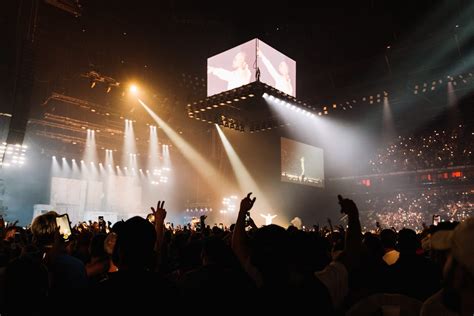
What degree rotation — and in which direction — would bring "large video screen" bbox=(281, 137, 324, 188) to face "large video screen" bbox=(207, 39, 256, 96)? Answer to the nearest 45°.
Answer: approximately 45° to its right

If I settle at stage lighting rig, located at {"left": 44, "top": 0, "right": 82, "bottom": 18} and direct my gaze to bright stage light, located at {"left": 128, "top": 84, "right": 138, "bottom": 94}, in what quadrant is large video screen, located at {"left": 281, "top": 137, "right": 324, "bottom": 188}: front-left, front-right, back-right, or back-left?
front-right

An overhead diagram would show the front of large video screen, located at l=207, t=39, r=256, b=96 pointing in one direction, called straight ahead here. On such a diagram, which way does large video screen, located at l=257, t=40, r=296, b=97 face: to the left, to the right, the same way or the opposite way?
to the left

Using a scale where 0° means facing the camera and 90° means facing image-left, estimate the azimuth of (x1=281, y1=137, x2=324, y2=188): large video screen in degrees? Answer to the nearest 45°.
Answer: approximately 315°

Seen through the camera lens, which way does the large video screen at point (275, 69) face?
facing the viewer and to the right of the viewer

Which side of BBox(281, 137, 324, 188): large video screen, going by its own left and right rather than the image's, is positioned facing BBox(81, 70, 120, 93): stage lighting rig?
right

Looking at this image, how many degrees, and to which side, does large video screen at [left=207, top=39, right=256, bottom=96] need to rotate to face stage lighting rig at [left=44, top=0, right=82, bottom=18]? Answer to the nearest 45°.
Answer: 0° — it already faces it

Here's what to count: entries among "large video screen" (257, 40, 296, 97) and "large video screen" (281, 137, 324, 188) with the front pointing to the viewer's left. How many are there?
0

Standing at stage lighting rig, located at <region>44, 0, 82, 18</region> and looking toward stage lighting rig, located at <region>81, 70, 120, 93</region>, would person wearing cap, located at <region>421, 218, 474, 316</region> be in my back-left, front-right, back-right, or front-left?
back-right

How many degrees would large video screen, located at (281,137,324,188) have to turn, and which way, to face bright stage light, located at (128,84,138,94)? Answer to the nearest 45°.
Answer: approximately 90° to its right

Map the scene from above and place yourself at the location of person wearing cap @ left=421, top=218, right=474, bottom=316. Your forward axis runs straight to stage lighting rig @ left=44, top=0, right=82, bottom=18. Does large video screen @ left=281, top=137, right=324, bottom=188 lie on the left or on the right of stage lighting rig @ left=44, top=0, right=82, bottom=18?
right

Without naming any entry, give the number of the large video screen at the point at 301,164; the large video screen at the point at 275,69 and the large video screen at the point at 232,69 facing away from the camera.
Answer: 0

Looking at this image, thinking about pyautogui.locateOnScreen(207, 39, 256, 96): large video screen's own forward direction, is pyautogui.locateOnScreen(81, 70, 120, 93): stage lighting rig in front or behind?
in front

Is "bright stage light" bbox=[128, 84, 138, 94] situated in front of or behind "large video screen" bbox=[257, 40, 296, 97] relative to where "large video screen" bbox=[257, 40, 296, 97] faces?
behind

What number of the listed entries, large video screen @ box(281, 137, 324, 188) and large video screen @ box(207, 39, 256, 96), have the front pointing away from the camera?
0

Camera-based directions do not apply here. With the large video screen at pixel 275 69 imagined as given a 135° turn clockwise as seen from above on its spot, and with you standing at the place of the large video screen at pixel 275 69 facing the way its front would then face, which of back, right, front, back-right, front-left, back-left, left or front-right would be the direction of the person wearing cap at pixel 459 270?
left
